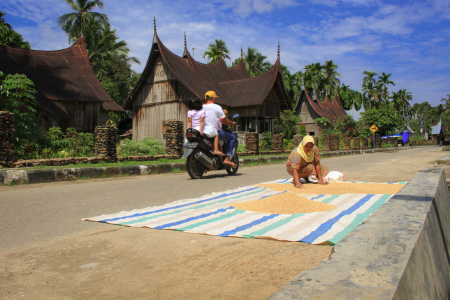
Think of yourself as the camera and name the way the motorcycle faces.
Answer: facing away from the viewer and to the right of the viewer

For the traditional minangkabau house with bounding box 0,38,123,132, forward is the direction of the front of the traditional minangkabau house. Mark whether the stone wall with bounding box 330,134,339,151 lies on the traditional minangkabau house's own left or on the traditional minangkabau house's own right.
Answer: on the traditional minangkabau house's own left

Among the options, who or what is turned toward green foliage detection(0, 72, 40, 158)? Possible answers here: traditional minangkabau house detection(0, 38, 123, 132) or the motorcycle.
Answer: the traditional minangkabau house

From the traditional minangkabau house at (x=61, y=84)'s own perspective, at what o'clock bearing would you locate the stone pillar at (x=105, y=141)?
The stone pillar is roughly at 12 o'clock from the traditional minangkabau house.

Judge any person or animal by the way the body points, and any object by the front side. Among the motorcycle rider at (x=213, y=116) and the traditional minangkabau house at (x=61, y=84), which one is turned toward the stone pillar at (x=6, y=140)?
the traditional minangkabau house

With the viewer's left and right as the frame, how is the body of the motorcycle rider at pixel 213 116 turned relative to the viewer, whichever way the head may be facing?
facing away from the viewer and to the right of the viewer

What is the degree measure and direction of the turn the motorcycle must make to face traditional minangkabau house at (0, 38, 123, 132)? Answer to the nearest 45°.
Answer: approximately 90° to its left

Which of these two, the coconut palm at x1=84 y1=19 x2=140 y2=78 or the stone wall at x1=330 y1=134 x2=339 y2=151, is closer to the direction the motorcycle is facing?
the stone wall

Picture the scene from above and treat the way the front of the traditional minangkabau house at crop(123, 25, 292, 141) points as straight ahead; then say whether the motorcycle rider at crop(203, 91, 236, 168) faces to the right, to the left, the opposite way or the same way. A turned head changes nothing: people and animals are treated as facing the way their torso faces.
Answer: to the left
